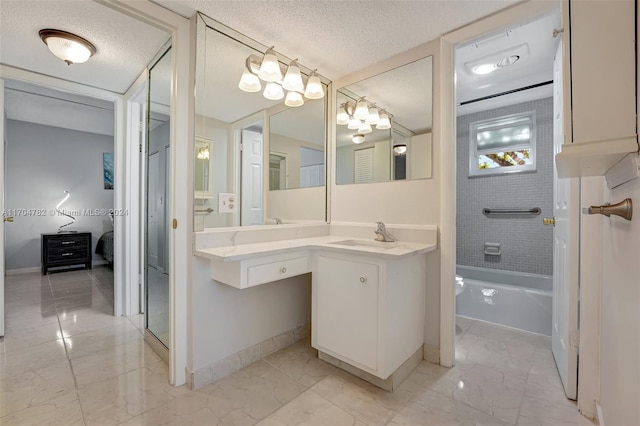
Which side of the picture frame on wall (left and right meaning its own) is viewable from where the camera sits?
front

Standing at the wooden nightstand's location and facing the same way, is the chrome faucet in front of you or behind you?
in front

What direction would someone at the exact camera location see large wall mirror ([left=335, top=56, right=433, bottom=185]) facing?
facing the viewer and to the left of the viewer

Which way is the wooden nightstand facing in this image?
toward the camera

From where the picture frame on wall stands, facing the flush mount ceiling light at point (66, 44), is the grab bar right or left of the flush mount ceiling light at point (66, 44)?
left

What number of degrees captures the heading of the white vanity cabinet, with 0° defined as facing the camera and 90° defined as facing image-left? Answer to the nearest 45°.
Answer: approximately 45°

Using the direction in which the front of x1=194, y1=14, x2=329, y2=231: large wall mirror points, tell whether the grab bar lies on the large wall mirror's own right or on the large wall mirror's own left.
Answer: on the large wall mirror's own left

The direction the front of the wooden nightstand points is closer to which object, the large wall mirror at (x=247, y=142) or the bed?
the large wall mirror

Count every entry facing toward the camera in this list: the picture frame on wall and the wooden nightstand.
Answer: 2

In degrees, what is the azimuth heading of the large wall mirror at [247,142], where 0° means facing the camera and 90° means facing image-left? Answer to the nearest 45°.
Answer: approximately 315°

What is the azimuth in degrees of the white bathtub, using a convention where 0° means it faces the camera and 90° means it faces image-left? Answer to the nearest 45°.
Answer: approximately 45°
